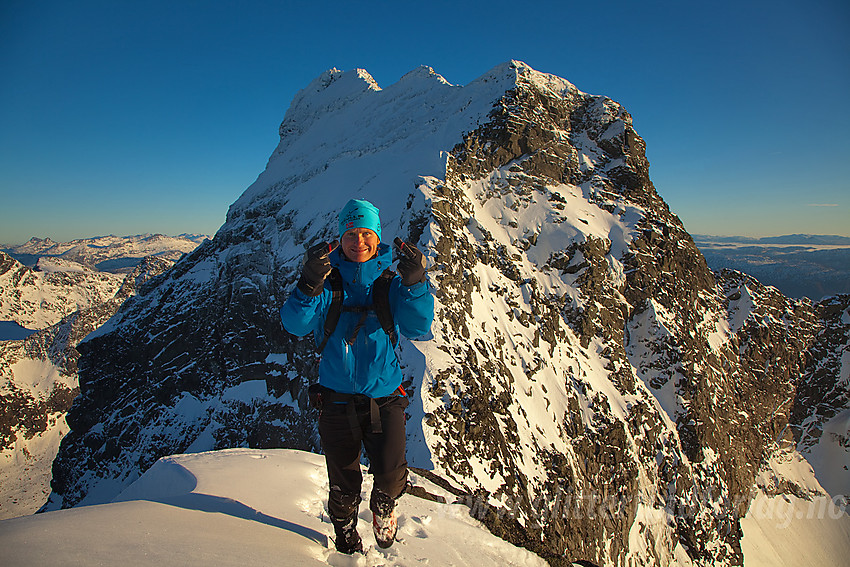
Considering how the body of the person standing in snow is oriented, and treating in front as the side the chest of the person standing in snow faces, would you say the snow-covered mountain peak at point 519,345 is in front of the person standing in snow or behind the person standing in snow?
behind

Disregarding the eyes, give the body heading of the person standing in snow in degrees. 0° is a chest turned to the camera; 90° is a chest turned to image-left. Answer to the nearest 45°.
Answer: approximately 0°
